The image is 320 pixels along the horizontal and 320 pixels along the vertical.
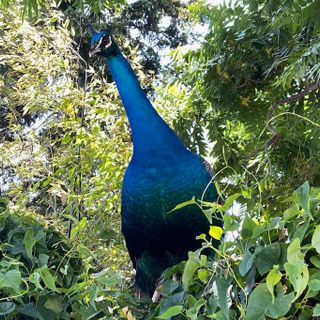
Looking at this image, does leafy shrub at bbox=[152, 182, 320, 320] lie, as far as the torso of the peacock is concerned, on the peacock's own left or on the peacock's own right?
on the peacock's own left

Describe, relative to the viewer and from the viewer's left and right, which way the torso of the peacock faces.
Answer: facing the viewer and to the left of the viewer
